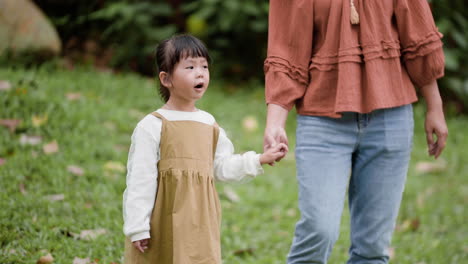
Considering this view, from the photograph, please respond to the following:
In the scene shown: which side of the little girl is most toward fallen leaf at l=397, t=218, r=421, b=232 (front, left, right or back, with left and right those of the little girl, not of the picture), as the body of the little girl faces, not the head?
left

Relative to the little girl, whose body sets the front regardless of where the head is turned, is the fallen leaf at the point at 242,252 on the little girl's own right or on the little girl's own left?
on the little girl's own left

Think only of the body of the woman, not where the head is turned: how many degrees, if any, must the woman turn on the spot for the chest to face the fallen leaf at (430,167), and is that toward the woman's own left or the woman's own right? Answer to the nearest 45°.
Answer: approximately 180°

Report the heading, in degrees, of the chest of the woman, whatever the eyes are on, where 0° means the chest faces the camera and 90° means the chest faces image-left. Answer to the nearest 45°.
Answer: approximately 0°

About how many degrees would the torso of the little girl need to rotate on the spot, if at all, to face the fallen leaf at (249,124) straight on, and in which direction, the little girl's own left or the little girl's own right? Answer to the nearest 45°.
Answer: approximately 135° to the little girl's own left

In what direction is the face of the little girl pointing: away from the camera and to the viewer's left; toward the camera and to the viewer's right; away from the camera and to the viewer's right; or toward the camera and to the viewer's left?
toward the camera and to the viewer's right

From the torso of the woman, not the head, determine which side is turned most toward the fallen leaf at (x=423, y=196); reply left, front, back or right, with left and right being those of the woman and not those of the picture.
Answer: back

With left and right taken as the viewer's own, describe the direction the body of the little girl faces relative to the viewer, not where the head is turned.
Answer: facing the viewer and to the right of the viewer

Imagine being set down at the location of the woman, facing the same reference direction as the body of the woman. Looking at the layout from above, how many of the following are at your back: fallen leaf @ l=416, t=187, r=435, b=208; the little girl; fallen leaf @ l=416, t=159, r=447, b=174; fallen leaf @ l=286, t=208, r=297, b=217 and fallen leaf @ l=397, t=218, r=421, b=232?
4

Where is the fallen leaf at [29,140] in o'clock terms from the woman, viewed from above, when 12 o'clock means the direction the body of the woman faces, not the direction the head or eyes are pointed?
The fallen leaf is roughly at 4 o'clock from the woman.

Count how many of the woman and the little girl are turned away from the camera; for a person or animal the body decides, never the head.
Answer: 0

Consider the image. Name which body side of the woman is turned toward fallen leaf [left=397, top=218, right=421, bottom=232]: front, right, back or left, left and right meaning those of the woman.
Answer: back
